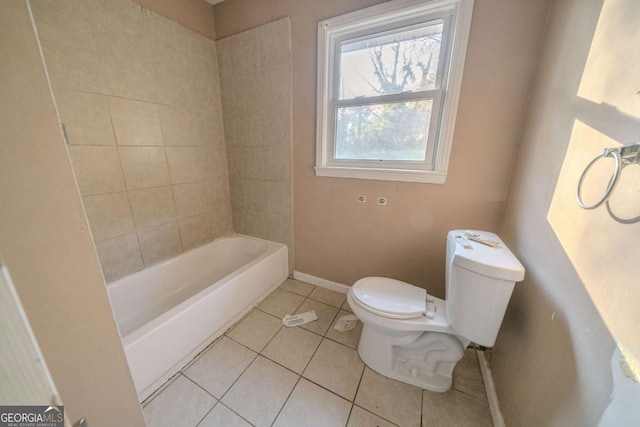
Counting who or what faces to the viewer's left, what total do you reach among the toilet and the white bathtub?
1

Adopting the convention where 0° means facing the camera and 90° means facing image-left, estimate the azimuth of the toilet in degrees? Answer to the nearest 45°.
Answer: approximately 90°

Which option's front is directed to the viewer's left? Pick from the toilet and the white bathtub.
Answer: the toilet

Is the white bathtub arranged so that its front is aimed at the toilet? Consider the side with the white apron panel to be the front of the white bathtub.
yes

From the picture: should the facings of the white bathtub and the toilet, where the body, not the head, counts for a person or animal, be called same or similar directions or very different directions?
very different directions
